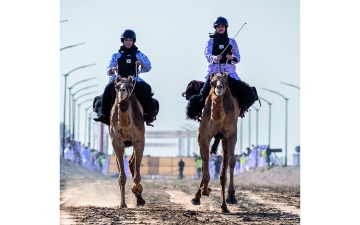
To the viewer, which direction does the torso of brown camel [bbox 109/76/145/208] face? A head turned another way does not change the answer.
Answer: toward the camera

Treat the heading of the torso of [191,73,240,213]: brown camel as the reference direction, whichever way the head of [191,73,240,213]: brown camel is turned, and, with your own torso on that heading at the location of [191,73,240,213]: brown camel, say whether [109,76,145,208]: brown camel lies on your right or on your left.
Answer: on your right

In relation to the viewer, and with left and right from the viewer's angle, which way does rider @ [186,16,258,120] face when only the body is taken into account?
facing the viewer

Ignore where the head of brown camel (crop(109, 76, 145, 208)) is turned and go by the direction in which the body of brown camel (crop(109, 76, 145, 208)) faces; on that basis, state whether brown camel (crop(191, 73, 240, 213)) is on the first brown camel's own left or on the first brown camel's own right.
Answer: on the first brown camel's own left

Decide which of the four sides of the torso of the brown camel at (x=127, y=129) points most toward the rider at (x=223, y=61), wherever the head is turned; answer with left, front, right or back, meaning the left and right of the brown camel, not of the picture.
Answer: left

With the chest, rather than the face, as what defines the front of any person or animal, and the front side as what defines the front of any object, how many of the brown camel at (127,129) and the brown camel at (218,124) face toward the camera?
2

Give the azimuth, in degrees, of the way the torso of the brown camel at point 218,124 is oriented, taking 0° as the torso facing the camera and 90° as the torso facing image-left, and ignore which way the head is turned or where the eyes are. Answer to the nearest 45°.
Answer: approximately 0°

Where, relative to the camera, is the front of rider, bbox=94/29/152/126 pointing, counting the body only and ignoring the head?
toward the camera
